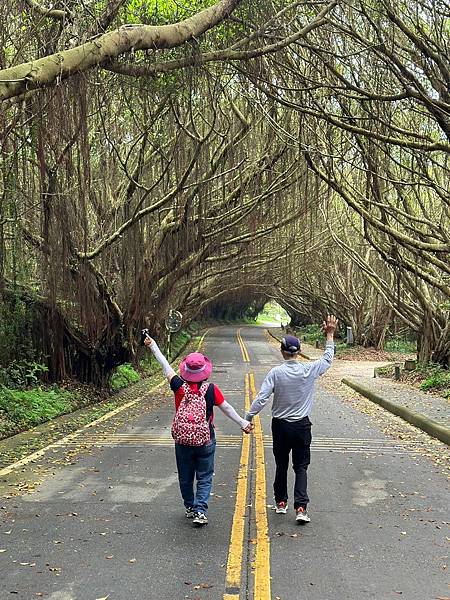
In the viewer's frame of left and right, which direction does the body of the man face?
facing away from the viewer

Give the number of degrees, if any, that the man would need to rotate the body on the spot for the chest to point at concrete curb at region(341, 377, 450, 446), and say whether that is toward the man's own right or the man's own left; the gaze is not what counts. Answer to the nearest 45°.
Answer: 0° — they already face it

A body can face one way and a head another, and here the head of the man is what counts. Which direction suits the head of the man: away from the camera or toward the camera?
away from the camera
